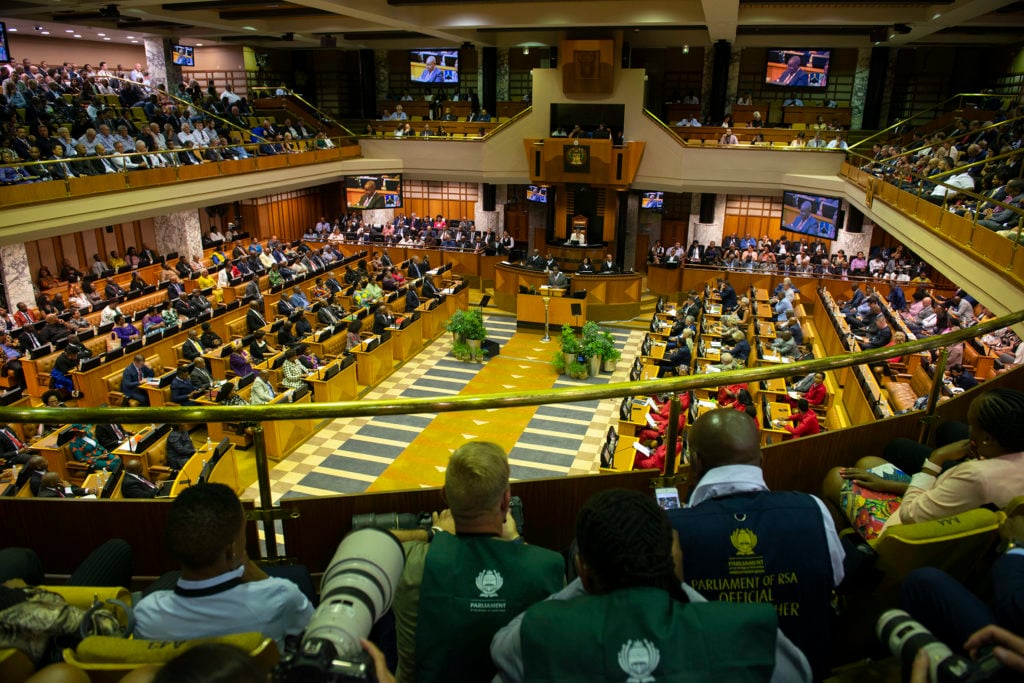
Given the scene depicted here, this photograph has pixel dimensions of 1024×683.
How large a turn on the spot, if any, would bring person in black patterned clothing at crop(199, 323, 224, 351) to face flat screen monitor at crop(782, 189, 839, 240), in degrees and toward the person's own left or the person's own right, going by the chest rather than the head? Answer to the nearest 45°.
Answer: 0° — they already face it

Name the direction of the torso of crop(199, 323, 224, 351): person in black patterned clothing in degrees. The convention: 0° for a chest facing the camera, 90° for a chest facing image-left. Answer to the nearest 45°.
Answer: approximately 270°

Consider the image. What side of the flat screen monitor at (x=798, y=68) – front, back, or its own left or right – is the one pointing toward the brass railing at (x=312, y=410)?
front

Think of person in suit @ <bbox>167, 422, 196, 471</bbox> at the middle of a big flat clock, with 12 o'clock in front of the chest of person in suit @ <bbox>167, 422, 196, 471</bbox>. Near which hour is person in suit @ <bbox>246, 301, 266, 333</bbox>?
person in suit @ <bbox>246, 301, 266, 333</bbox> is roughly at 11 o'clock from person in suit @ <bbox>167, 422, 196, 471</bbox>.

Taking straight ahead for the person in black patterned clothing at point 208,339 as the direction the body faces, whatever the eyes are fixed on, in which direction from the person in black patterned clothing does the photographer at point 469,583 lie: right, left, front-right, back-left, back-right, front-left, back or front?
right

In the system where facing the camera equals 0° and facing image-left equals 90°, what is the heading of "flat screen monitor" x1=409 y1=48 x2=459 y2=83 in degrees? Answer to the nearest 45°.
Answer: approximately 0°

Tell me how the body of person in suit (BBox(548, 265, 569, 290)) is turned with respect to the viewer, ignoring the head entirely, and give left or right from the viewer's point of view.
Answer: facing the viewer

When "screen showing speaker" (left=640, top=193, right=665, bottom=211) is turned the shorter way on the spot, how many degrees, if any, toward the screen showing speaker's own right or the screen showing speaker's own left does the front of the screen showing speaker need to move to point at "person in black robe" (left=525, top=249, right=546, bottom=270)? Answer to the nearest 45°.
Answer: approximately 45° to the screen showing speaker's own right

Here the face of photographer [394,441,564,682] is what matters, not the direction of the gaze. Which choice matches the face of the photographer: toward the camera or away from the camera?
away from the camera

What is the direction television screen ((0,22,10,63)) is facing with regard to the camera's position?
facing the viewer and to the right of the viewer

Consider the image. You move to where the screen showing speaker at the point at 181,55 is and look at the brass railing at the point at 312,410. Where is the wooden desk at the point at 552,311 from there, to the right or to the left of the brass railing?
left

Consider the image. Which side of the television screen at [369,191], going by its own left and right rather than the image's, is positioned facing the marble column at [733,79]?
left

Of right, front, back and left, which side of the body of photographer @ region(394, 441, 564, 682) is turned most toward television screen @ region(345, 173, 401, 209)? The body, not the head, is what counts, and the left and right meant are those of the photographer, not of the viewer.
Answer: front

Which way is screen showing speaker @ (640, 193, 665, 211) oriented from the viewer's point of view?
toward the camera

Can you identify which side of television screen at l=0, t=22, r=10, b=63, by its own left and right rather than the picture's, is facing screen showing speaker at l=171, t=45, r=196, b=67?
left

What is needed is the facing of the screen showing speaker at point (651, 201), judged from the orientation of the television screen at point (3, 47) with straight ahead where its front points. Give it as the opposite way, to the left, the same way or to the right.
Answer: to the right
